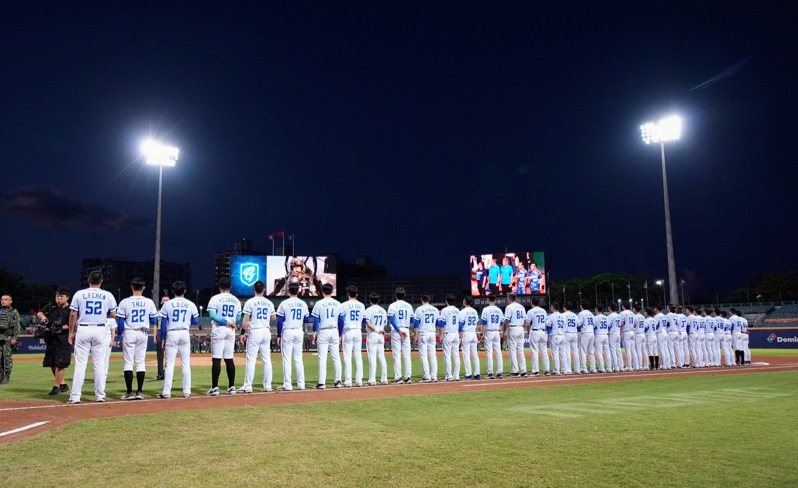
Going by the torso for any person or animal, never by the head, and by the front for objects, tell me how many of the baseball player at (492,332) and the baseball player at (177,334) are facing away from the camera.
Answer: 2

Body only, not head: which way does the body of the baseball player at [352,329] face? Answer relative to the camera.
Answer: away from the camera

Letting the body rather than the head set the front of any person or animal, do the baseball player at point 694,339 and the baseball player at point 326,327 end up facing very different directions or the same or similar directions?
same or similar directions

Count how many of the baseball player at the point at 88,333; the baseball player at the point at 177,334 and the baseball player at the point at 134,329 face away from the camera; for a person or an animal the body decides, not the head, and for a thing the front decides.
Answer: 3

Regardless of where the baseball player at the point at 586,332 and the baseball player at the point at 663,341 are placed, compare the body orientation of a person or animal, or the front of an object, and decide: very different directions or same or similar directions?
same or similar directions

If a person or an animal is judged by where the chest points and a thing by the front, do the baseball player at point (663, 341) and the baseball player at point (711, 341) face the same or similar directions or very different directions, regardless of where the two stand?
same or similar directions

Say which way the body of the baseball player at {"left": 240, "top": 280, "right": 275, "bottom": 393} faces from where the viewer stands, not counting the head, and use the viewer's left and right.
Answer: facing away from the viewer

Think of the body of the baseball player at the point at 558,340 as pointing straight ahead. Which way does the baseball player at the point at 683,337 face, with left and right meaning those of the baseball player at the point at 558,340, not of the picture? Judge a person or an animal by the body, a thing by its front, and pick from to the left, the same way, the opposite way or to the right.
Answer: the same way

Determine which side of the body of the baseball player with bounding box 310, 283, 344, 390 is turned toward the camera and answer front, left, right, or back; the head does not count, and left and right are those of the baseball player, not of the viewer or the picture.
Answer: back

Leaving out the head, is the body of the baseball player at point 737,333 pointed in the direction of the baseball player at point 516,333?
no

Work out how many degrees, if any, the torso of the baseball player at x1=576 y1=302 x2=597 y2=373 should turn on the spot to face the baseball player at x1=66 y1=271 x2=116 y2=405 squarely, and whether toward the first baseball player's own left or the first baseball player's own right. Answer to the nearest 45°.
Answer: approximately 90° to the first baseball player's own left

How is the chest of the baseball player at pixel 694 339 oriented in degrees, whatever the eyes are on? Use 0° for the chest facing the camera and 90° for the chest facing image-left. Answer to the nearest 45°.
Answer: approximately 135°

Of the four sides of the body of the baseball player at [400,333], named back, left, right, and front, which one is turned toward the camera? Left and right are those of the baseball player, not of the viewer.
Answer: back

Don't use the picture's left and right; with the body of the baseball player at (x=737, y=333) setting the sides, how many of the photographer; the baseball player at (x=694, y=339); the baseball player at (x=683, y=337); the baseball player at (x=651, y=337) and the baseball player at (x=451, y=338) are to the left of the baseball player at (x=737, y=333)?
5

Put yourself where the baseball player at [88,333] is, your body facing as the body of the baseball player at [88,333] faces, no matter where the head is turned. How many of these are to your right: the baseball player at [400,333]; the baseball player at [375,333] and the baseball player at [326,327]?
3

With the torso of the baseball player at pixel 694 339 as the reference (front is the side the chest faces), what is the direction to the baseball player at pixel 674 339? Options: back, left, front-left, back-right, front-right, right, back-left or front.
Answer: left

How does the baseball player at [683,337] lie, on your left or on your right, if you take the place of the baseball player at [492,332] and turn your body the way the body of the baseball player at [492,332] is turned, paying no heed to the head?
on your right

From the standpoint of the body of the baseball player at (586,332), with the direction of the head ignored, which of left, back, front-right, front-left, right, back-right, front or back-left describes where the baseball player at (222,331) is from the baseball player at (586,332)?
left

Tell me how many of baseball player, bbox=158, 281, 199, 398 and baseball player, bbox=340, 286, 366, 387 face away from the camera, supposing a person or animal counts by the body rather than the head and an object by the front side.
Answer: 2

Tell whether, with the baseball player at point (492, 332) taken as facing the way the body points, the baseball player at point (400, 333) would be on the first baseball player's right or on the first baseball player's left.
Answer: on the first baseball player's left

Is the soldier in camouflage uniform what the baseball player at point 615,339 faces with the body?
no

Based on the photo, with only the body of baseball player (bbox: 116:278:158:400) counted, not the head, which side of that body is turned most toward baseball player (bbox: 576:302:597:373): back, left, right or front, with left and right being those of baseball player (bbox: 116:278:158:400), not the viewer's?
right

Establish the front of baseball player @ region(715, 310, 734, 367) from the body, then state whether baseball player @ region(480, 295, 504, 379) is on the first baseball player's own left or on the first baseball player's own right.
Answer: on the first baseball player's own left

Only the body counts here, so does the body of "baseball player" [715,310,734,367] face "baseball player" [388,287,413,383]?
no
